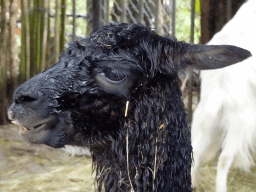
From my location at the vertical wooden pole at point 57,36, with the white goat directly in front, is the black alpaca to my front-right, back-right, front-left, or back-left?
front-right

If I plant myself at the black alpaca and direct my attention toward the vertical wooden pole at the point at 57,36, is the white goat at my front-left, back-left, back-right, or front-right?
front-right

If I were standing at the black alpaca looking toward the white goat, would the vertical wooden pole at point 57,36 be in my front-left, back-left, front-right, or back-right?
front-left

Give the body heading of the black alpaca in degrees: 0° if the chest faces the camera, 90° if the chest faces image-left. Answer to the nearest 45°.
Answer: approximately 90°

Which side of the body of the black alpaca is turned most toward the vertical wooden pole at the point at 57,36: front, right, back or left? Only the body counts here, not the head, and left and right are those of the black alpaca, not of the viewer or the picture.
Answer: right

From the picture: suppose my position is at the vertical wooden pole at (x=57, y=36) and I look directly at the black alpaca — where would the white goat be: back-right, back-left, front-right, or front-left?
front-left

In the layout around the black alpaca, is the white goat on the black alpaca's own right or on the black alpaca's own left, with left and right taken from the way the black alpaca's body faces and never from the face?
on the black alpaca's own right

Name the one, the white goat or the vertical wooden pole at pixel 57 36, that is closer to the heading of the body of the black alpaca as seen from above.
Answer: the vertical wooden pole
